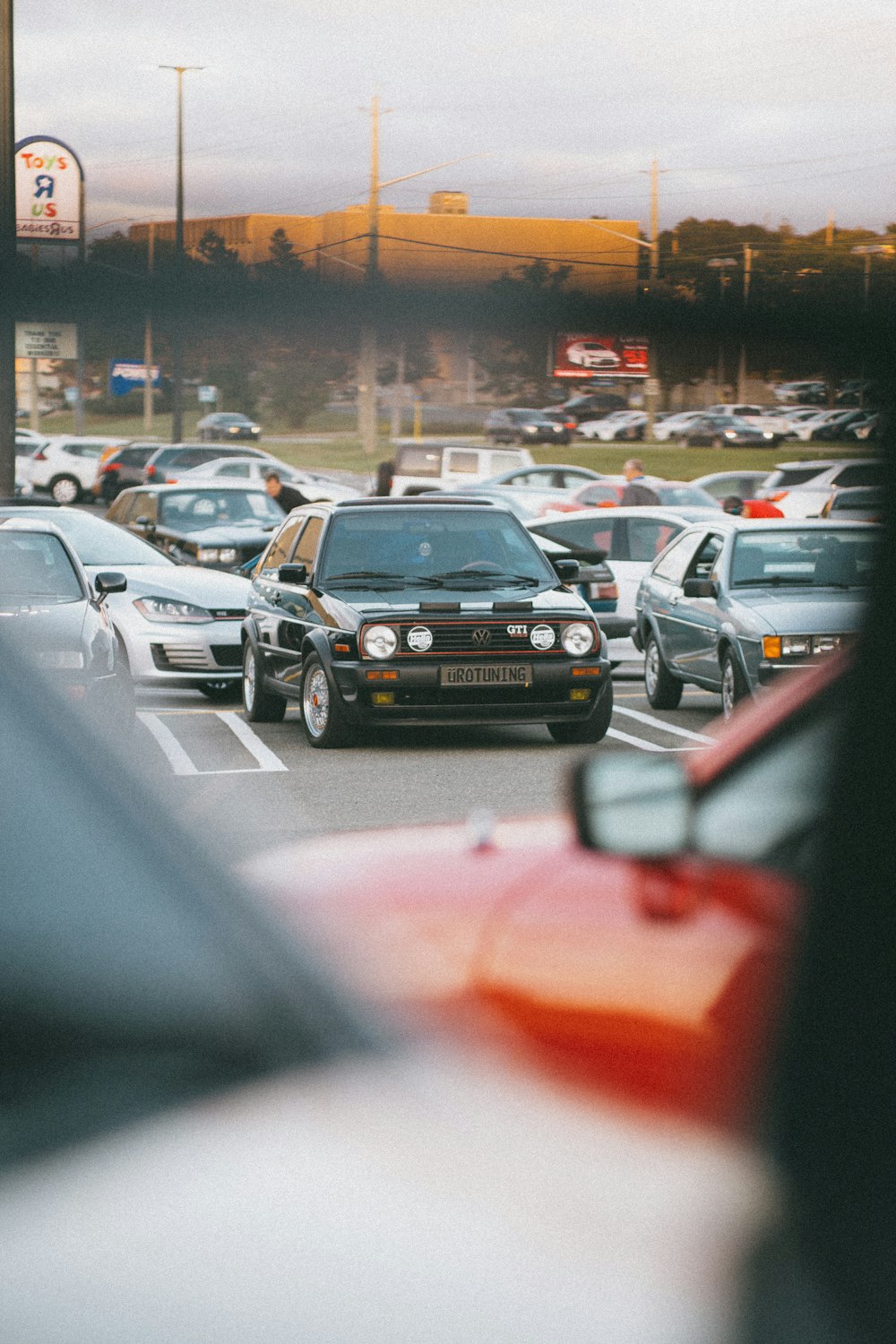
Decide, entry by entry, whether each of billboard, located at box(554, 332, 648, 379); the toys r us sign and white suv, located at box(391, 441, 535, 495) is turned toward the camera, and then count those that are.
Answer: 2

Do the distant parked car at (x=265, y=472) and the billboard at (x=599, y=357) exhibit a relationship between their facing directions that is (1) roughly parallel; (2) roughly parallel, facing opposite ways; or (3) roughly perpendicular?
roughly perpendicular
